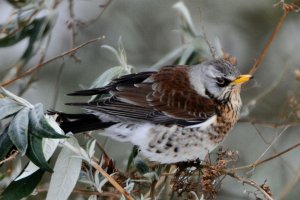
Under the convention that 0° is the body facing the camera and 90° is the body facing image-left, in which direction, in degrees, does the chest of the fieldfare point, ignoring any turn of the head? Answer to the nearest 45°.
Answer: approximately 270°
